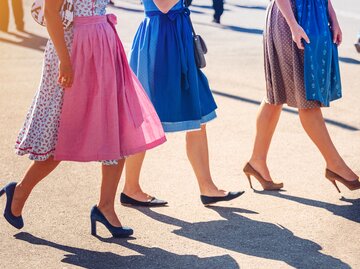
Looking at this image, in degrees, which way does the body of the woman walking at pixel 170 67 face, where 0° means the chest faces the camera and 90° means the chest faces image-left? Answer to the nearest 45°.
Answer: approximately 270°

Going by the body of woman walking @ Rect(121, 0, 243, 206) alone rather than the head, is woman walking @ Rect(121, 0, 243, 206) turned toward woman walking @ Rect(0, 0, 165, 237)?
no

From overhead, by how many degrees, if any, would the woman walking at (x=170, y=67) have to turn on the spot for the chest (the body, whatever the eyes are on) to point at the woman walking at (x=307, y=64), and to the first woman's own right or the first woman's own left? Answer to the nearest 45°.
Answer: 0° — they already face them

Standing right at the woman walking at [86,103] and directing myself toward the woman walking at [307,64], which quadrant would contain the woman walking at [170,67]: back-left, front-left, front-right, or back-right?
front-left

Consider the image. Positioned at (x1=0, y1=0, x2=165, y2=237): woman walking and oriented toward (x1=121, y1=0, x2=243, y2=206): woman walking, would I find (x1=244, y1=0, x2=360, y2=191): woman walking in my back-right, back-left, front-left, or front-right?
front-right
